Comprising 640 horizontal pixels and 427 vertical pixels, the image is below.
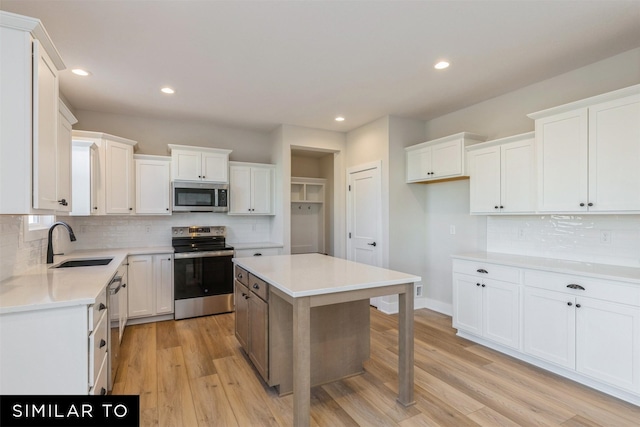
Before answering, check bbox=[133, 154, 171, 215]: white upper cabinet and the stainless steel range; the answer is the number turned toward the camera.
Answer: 2

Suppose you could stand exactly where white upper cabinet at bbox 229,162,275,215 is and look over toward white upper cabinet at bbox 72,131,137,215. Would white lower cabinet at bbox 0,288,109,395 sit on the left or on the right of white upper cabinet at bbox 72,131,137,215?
left

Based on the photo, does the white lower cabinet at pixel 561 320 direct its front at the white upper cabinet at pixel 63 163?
yes

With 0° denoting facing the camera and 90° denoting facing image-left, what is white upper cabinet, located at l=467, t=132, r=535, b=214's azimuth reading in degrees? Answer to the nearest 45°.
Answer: approximately 45°

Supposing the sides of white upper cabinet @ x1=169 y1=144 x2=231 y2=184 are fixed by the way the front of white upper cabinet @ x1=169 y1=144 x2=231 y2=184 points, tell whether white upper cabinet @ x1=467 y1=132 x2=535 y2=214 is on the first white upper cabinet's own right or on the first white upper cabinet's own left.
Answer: on the first white upper cabinet's own left

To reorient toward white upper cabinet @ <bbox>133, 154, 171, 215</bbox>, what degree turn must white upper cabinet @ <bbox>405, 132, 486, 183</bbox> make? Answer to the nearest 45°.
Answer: approximately 45° to its right

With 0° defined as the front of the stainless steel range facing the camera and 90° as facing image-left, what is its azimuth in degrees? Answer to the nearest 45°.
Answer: approximately 0°

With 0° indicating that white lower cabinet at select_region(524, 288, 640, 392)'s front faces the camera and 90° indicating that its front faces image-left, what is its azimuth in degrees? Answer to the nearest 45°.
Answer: approximately 45°

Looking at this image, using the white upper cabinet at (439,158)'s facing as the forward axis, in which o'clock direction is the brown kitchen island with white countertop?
The brown kitchen island with white countertop is roughly at 11 o'clock from the white upper cabinet.

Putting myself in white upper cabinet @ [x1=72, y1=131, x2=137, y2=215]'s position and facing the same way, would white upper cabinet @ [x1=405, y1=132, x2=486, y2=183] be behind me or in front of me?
in front
